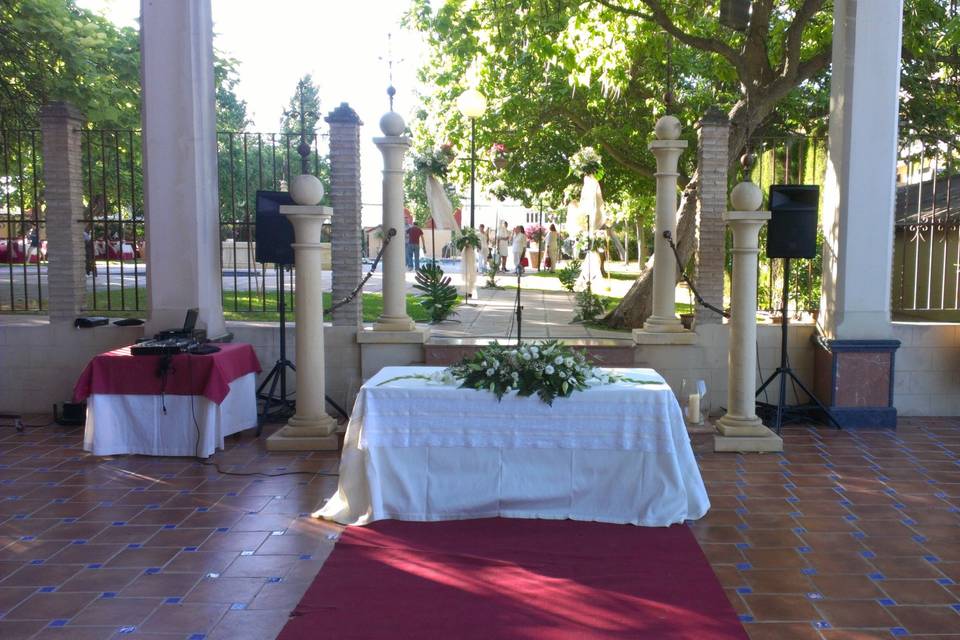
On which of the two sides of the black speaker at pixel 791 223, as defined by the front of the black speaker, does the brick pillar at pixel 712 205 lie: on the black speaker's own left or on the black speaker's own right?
on the black speaker's own right

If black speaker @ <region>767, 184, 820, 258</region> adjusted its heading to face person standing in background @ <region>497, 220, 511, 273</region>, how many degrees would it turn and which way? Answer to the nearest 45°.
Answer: approximately 135° to its right

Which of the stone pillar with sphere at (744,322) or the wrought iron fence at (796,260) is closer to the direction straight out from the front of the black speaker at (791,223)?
the stone pillar with sphere

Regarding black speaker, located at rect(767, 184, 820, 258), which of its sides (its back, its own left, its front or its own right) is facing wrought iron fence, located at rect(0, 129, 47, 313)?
right

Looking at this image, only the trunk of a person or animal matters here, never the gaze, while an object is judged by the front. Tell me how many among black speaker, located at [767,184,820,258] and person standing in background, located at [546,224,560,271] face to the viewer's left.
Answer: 0

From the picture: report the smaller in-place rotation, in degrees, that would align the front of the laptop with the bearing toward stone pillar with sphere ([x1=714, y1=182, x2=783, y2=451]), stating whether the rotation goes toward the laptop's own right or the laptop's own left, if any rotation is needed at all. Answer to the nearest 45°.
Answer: approximately 135° to the laptop's own left

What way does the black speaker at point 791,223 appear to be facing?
toward the camera

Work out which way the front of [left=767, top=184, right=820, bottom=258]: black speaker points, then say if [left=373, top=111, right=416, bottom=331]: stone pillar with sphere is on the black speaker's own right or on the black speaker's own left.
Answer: on the black speaker's own right
